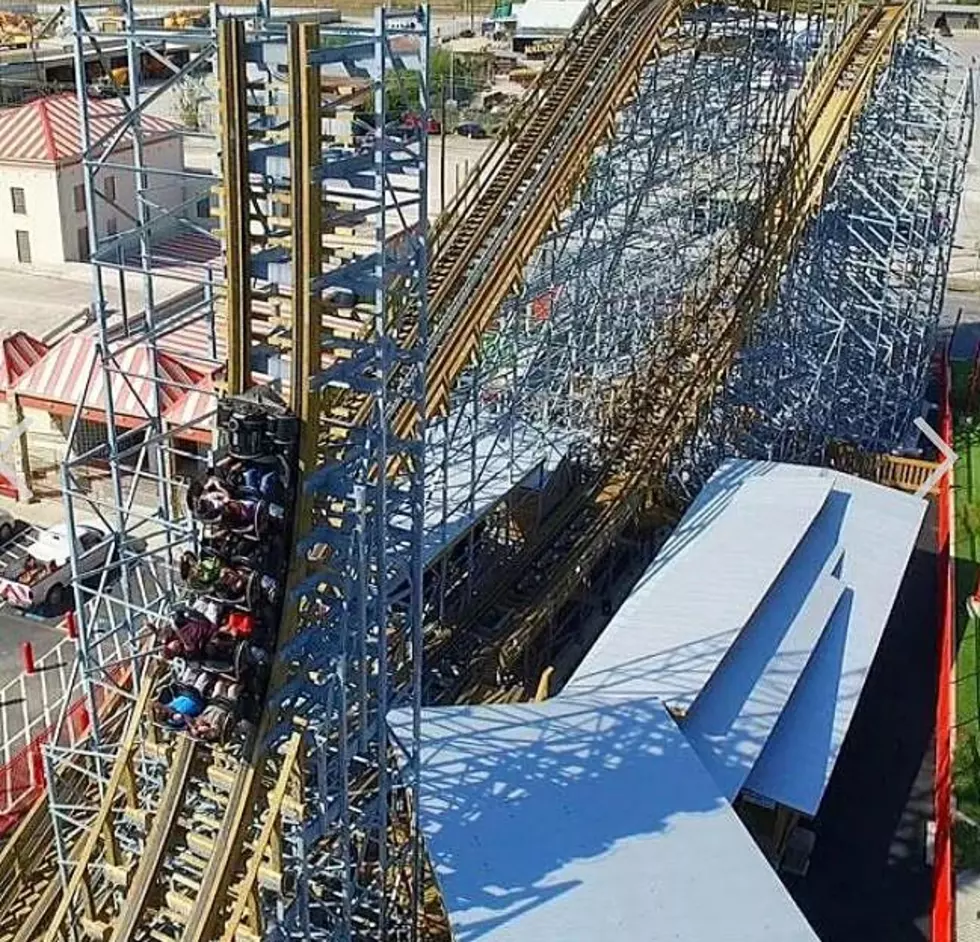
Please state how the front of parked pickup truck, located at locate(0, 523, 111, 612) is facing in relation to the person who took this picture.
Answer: facing away from the viewer and to the right of the viewer

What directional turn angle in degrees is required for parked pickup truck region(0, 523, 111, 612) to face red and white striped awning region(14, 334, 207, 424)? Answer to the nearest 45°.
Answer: approximately 45° to its left

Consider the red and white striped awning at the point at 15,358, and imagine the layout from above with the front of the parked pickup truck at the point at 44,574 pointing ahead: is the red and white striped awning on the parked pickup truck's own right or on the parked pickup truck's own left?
on the parked pickup truck's own left

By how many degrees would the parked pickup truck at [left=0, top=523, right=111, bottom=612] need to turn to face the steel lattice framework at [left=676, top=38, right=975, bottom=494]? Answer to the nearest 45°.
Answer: approximately 45° to its right

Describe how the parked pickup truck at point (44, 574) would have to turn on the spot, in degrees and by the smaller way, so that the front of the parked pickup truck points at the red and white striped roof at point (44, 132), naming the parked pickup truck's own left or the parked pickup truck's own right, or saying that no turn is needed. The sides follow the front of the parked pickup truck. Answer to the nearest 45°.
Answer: approximately 45° to the parked pickup truck's own left
